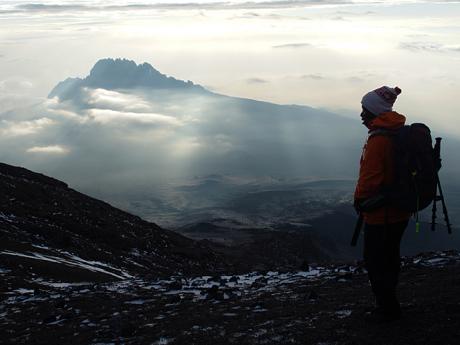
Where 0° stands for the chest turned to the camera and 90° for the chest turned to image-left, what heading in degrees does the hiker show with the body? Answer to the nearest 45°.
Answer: approximately 90°
